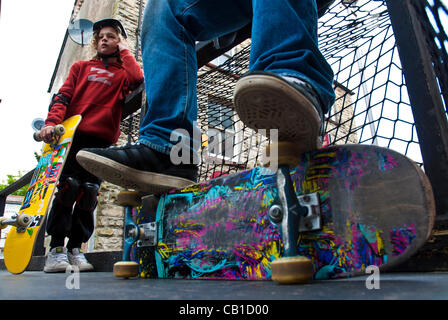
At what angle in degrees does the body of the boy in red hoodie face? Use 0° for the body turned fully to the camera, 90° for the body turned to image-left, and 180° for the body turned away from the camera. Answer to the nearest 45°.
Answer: approximately 0°

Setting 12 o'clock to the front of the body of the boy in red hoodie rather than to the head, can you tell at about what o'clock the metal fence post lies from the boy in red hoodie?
The metal fence post is roughly at 11 o'clock from the boy in red hoodie.

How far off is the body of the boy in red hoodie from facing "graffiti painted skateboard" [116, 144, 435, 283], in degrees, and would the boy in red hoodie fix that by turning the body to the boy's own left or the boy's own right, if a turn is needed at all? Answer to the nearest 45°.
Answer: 0° — they already face it
